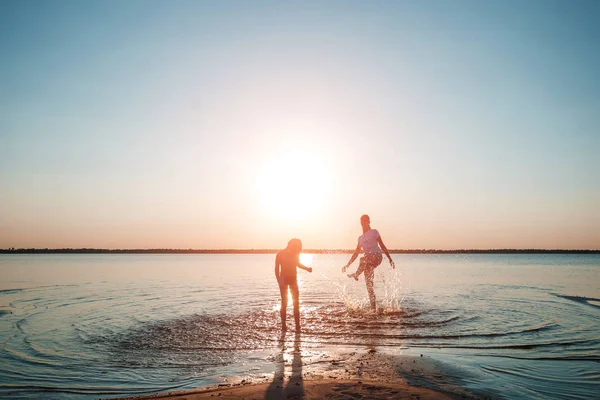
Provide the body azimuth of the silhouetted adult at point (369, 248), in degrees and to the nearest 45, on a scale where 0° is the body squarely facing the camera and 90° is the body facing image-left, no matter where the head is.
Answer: approximately 45°

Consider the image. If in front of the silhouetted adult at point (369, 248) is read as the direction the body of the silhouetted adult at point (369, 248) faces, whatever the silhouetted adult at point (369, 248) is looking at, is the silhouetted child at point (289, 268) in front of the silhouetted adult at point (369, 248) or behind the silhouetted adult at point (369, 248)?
in front
